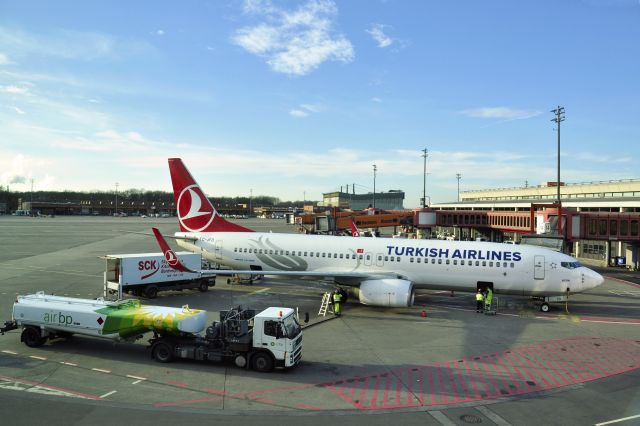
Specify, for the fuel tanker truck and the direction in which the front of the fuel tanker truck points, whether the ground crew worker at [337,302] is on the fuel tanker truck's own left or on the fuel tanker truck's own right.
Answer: on the fuel tanker truck's own left

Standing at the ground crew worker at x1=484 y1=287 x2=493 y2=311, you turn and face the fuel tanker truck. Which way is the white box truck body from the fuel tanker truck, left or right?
right

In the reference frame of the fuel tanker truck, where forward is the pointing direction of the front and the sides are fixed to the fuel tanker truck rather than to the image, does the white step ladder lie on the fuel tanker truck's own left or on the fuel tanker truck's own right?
on the fuel tanker truck's own left

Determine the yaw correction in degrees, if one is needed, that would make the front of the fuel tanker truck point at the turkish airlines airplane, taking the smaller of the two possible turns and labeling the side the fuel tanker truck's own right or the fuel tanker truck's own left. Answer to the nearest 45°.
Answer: approximately 90° to the fuel tanker truck's own left

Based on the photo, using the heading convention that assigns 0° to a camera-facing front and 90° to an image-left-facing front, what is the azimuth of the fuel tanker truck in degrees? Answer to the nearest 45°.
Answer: approximately 315°

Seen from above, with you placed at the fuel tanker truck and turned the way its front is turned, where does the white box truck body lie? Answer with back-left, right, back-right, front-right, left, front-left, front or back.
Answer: back-left

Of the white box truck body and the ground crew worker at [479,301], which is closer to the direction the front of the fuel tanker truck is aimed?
the ground crew worker

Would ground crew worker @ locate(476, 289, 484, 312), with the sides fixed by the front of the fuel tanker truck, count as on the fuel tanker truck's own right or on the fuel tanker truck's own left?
on the fuel tanker truck's own left
